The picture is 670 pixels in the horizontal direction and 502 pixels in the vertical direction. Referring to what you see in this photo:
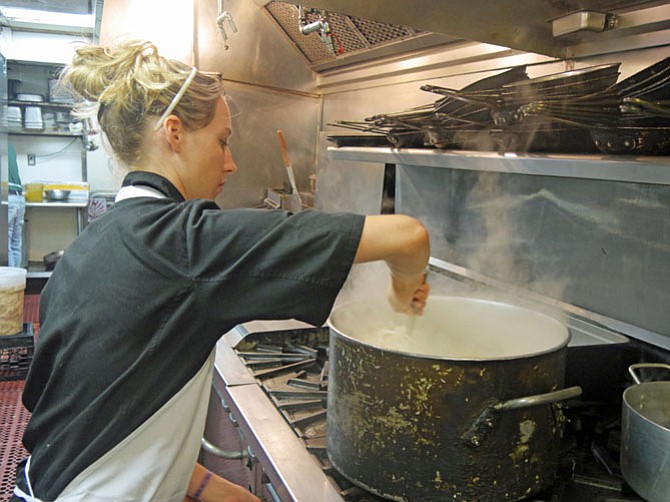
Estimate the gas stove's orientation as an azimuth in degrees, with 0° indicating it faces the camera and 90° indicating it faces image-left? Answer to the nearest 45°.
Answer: approximately 45°

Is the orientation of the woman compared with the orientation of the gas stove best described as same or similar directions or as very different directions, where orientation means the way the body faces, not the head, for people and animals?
very different directions

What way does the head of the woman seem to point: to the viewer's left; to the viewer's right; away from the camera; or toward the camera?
to the viewer's right

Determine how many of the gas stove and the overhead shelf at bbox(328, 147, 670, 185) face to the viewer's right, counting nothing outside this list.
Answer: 0

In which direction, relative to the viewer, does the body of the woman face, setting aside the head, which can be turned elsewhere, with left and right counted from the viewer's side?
facing away from the viewer and to the right of the viewer
